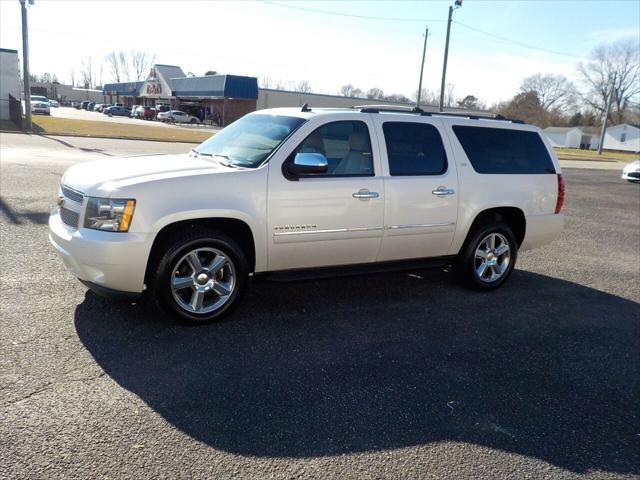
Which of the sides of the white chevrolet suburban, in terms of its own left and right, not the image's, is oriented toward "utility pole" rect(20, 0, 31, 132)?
right

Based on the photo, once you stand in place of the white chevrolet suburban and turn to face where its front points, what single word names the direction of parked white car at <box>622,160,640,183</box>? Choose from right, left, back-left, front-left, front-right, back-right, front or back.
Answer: back

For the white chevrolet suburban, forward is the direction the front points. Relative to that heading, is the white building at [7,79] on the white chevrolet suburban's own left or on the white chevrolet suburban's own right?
on the white chevrolet suburban's own right

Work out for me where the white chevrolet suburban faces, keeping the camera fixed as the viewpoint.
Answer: facing the viewer and to the left of the viewer

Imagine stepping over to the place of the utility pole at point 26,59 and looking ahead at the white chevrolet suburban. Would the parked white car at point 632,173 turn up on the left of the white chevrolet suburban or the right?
left
